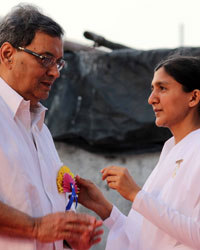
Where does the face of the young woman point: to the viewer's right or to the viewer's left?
to the viewer's left

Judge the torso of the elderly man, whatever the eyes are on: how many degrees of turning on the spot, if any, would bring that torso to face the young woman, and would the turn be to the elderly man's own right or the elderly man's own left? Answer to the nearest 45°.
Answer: approximately 45° to the elderly man's own left

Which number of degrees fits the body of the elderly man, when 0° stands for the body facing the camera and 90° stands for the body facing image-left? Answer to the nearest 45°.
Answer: approximately 315°
